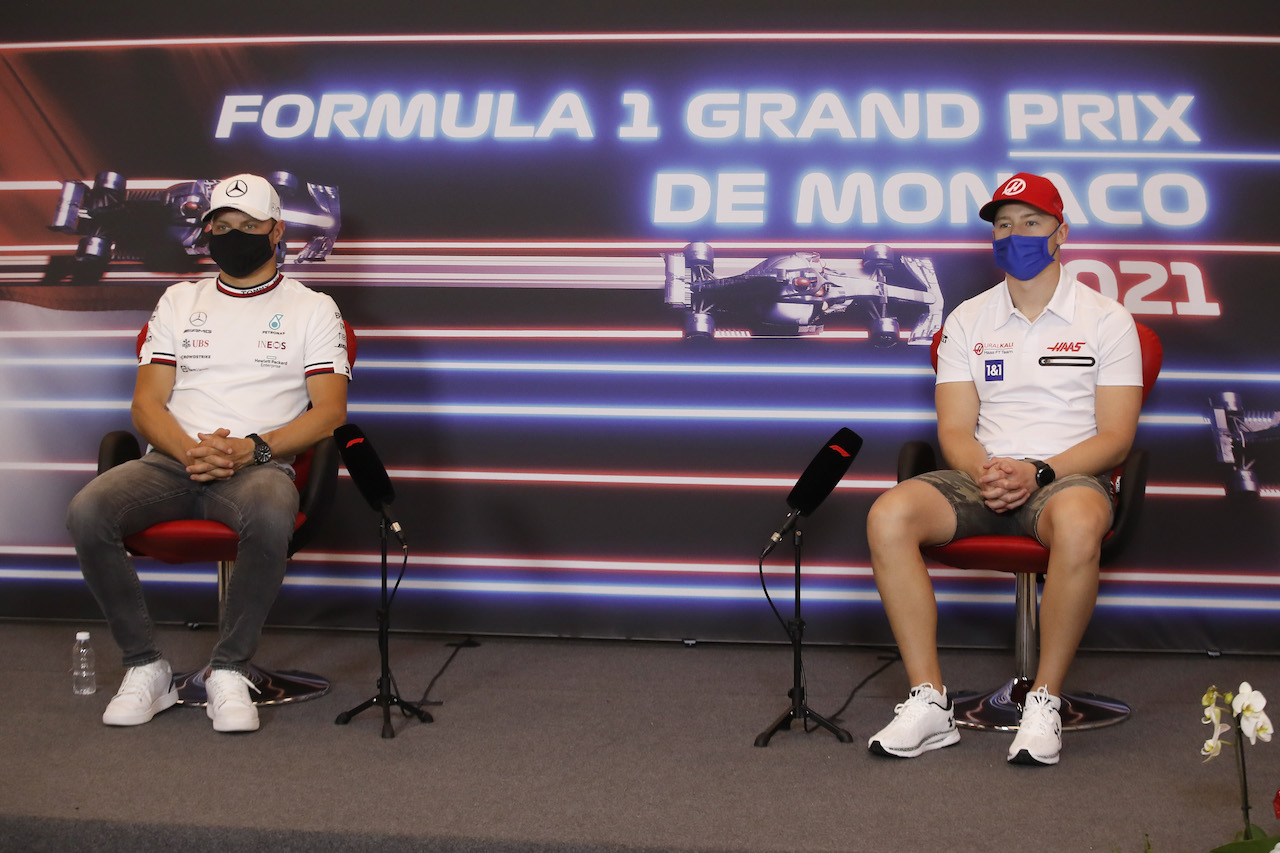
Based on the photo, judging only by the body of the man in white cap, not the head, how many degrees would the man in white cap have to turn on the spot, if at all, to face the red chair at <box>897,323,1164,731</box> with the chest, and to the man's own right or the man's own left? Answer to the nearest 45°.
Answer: approximately 45° to the man's own left

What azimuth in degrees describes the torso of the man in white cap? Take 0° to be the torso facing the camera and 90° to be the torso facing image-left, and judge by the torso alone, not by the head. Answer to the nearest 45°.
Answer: approximately 0°

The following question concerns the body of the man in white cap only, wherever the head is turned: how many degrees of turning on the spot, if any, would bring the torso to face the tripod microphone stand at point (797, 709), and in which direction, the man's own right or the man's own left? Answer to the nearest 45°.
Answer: approximately 45° to the man's own left

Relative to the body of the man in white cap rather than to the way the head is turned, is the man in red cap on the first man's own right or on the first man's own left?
on the first man's own left
